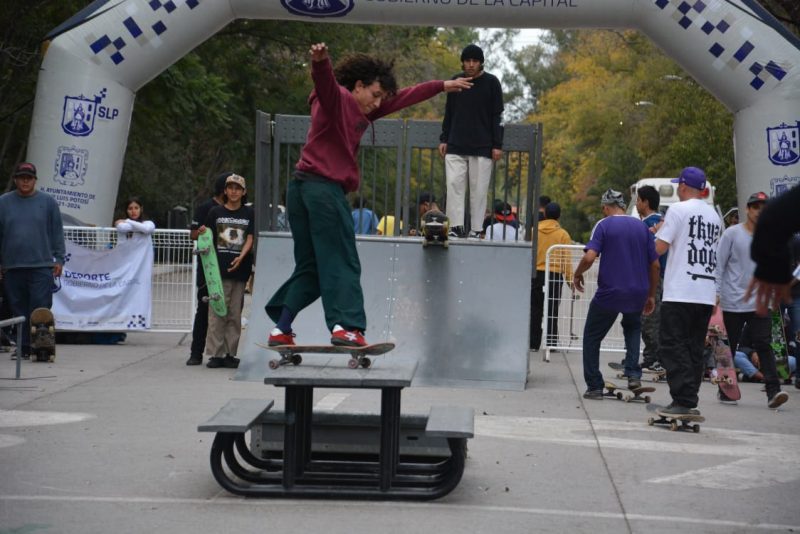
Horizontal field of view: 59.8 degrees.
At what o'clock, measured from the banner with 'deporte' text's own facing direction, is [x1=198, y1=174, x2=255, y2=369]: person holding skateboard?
The person holding skateboard is roughly at 11 o'clock from the banner with 'deporte' text.

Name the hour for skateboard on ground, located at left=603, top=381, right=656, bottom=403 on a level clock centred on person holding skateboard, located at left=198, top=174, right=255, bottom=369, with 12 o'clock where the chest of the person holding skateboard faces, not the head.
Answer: The skateboard on ground is roughly at 10 o'clock from the person holding skateboard.

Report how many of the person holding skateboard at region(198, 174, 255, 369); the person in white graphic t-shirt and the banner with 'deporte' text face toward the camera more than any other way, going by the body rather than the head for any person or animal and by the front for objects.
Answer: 2

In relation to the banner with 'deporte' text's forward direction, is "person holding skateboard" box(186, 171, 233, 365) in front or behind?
in front

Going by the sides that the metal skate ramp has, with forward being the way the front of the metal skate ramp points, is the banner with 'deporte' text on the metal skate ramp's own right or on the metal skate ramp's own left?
on the metal skate ramp's own right

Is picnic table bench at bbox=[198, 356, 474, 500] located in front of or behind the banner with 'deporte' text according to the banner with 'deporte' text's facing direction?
in front

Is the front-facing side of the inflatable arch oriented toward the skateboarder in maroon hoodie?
yes
